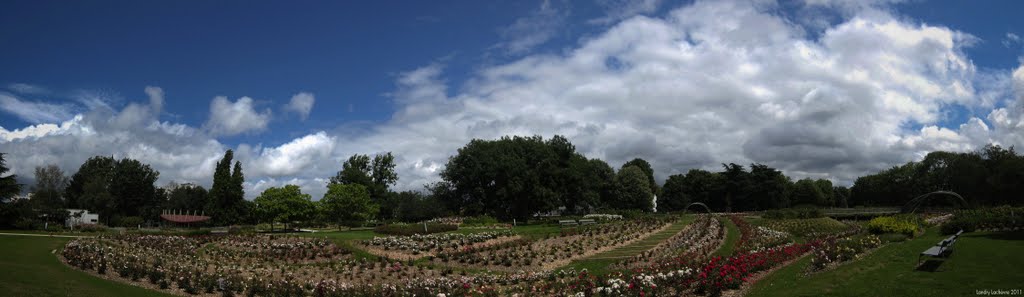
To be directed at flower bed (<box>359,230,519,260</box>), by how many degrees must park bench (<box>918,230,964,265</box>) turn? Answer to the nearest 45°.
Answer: approximately 45° to its left

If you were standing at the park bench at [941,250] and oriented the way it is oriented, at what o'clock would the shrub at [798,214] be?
The shrub is roughly at 1 o'clock from the park bench.

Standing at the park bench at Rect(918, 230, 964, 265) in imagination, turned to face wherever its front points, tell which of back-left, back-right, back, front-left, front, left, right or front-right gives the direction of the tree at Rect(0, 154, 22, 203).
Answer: front-left

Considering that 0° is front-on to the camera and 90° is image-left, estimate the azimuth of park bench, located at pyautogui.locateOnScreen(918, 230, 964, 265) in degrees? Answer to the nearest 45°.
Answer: approximately 135°

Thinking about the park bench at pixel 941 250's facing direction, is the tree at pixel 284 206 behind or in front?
in front

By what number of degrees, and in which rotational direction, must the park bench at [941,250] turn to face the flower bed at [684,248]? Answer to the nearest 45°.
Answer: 0° — it already faces it

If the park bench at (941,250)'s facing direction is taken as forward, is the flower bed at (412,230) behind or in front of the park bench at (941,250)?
in front
